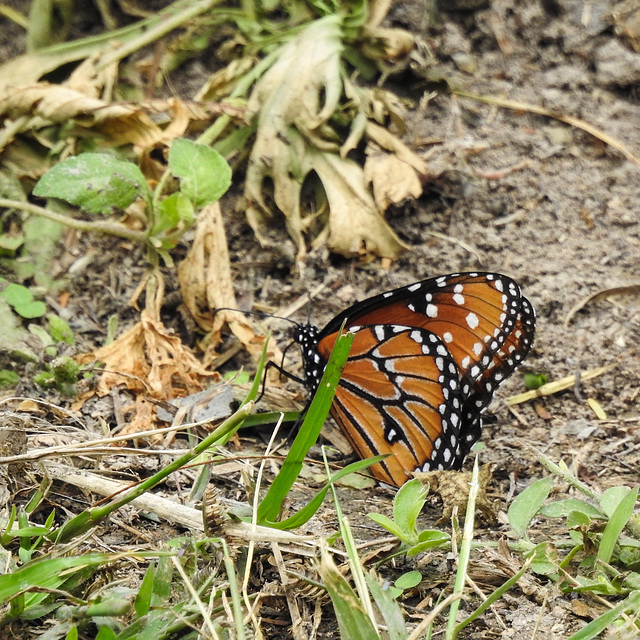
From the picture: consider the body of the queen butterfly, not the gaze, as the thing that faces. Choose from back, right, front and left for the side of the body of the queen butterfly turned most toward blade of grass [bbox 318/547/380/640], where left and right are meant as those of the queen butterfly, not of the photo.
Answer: left

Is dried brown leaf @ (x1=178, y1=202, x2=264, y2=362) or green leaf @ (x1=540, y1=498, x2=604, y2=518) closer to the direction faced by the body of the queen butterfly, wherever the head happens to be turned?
the dried brown leaf

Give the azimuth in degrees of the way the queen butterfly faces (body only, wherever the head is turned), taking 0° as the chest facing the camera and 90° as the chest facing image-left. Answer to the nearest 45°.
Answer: approximately 90°

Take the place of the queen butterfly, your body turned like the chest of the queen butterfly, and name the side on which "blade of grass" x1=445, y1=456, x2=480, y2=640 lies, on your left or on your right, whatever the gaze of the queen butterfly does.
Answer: on your left

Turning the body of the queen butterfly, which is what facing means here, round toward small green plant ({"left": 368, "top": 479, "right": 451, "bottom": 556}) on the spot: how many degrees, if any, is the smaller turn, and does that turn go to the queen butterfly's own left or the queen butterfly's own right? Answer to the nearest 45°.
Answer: approximately 90° to the queen butterfly's own left

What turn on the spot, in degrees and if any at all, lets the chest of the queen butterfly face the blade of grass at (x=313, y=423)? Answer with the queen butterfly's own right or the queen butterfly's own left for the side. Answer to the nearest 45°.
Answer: approximately 90° to the queen butterfly's own left

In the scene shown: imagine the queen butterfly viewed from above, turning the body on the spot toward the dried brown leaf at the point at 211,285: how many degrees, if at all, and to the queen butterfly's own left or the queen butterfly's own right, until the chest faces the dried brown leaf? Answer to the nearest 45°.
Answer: approximately 45° to the queen butterfly's own right

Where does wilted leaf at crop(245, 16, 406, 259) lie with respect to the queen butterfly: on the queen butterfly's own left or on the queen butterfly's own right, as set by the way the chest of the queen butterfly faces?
on the queen butterfly's own right

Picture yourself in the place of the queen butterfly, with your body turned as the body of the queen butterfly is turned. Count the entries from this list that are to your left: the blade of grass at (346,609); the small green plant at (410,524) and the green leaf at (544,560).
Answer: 3

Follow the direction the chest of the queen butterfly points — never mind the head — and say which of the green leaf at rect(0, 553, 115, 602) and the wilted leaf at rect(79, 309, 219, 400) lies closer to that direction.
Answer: the wilted leaf

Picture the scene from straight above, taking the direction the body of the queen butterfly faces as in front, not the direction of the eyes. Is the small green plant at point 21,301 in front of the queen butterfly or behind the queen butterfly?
in front

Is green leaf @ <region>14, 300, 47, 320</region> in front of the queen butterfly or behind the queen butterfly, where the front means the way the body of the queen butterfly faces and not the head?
in front
